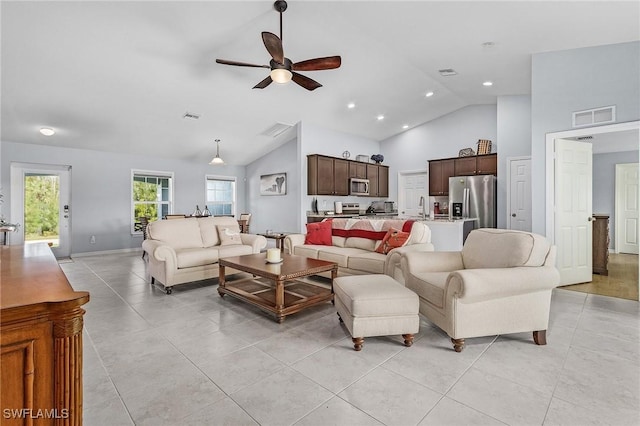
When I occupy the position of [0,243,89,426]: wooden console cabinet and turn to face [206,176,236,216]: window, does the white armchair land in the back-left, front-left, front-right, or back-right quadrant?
front-right

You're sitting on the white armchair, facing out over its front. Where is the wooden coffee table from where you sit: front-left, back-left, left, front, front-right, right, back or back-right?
front-right

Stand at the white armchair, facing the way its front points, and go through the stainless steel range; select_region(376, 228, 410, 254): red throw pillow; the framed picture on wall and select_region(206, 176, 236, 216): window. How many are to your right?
4

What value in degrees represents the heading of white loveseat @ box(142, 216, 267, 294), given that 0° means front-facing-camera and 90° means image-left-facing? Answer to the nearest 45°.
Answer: approximately 315°

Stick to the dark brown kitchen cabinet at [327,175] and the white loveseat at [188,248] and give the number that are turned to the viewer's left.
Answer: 0

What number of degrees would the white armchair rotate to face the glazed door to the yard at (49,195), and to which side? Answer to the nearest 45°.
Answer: approximately 45° to its right

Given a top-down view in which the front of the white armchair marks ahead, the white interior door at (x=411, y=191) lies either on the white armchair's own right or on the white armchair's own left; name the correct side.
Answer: on the white armchair's own right

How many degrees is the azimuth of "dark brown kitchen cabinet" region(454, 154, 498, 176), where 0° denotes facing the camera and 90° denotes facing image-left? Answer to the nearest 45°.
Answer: approximately 45°

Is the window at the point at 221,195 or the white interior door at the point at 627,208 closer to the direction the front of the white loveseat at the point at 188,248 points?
the white interior door

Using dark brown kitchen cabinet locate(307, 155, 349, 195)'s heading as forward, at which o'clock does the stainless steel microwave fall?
The stainless steel microwave is roughly at 9 o'clock from the dark brown kitchen cabinet.

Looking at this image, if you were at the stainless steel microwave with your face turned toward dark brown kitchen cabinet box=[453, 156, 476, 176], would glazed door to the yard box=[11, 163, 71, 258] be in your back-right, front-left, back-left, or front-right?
back-right

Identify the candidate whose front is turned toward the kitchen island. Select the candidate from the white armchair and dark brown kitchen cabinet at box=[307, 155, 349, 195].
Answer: the dark brown kitchen cabinet

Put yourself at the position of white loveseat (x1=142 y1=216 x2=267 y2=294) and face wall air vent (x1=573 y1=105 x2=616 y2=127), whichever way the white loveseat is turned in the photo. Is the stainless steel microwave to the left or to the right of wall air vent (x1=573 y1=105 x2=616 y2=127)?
left

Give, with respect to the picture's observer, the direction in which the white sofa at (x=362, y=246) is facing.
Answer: facing the viewer and to the left of the viewer

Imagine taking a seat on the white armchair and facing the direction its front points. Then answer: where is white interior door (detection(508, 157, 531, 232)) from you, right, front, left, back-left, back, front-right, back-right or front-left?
back-right

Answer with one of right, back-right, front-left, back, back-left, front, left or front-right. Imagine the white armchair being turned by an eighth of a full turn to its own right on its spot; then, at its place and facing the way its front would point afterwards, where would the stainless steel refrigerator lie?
right

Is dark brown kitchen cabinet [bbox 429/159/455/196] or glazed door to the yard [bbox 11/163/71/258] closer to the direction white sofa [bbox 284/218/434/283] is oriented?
the glazed door to the yard
